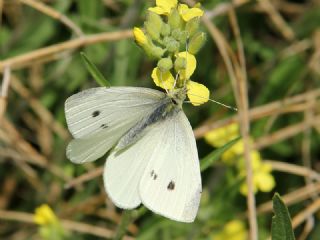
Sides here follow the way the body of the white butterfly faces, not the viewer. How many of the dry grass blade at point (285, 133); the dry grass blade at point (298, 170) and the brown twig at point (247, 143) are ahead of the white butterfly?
3

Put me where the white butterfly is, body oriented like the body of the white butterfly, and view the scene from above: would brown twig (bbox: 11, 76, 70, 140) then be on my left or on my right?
on my left

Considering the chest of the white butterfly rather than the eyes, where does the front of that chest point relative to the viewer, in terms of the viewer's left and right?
facing away from the viewer and to the right of the viewer

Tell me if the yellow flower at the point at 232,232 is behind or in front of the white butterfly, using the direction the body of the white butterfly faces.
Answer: in front

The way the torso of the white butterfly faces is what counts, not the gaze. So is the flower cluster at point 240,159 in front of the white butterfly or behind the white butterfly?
in front
